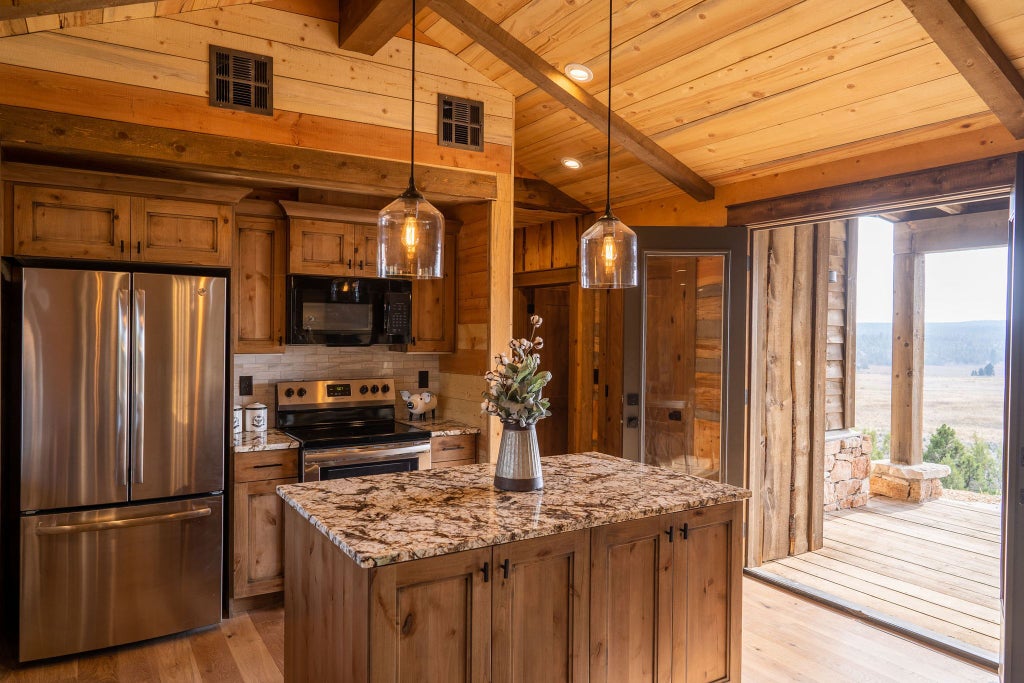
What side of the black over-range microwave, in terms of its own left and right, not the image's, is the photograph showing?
front

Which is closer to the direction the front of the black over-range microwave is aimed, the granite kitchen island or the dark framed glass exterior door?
the granite kitchen island

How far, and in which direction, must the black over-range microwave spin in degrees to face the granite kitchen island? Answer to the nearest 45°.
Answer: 0° — it already faces it

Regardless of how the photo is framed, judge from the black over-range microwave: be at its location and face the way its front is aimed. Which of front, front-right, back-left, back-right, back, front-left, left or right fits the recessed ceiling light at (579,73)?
front-left

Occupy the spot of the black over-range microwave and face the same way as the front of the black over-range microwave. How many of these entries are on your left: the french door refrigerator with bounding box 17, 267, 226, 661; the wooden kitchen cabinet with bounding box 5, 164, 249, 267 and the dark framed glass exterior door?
1

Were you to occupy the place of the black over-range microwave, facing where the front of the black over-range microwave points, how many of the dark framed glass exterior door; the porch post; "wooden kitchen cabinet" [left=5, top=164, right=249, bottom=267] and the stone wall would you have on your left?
3

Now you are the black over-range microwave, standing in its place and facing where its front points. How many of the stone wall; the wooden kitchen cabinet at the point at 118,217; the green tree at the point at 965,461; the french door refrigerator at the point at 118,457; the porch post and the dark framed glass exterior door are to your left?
4

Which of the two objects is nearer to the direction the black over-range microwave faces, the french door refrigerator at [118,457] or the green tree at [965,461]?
the french door refrigerator

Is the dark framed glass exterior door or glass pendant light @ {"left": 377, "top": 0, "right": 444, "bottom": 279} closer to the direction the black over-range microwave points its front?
the glass pendant light

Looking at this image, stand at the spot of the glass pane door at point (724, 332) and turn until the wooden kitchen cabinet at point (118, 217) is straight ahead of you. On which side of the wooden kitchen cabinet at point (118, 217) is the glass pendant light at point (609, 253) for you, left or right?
left

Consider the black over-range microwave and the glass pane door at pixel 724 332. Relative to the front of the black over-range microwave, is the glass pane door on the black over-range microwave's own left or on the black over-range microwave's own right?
on the black over-range microwave's own left
